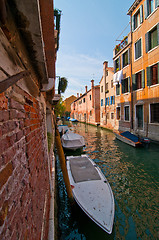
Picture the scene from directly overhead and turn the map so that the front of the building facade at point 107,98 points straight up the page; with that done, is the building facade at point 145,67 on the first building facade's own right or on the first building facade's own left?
on the first building facade's own left

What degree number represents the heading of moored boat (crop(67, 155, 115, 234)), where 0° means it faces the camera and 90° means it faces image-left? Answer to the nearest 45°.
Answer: approximately 0°

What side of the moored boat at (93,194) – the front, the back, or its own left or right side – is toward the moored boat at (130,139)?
back

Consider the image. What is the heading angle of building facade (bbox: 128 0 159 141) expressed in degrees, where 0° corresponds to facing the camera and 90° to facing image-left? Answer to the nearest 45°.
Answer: approximately 45°

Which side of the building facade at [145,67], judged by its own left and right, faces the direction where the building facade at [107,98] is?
right

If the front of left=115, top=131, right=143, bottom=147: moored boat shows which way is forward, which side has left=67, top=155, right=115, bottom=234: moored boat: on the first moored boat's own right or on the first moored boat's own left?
on the first moored boat's own left

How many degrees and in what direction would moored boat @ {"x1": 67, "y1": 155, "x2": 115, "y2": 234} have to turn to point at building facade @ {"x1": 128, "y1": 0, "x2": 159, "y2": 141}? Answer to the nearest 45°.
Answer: approximately 135° to its left
